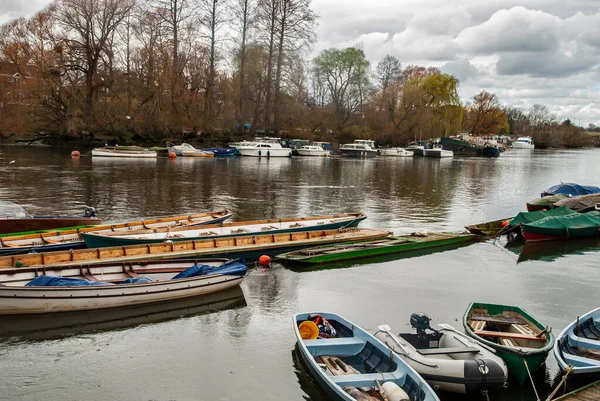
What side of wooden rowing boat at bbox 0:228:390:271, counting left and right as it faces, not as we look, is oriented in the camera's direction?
right

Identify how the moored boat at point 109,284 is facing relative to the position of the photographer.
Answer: facing to the right of the viewer

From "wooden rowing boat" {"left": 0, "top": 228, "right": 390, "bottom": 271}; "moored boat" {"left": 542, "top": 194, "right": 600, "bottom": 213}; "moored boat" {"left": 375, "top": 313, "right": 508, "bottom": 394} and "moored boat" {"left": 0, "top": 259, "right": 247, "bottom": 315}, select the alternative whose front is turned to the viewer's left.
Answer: "moored boat" {"left": 542, "top": 194, "right": 600, "bottom": 213}

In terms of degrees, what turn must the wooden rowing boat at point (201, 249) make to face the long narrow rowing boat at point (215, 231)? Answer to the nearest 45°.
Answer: approximately 90° to its left

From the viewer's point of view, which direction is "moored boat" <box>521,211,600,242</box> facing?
to the viewer's left

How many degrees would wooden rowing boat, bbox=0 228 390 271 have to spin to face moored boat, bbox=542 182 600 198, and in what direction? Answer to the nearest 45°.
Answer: approximately 45° to its left

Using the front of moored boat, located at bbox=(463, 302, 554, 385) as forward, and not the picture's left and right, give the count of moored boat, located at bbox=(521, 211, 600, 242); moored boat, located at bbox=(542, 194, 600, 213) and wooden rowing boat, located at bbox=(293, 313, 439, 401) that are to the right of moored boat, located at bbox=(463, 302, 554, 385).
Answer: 1

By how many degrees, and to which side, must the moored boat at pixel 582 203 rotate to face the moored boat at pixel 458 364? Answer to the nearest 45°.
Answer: approximately 90° to its left
